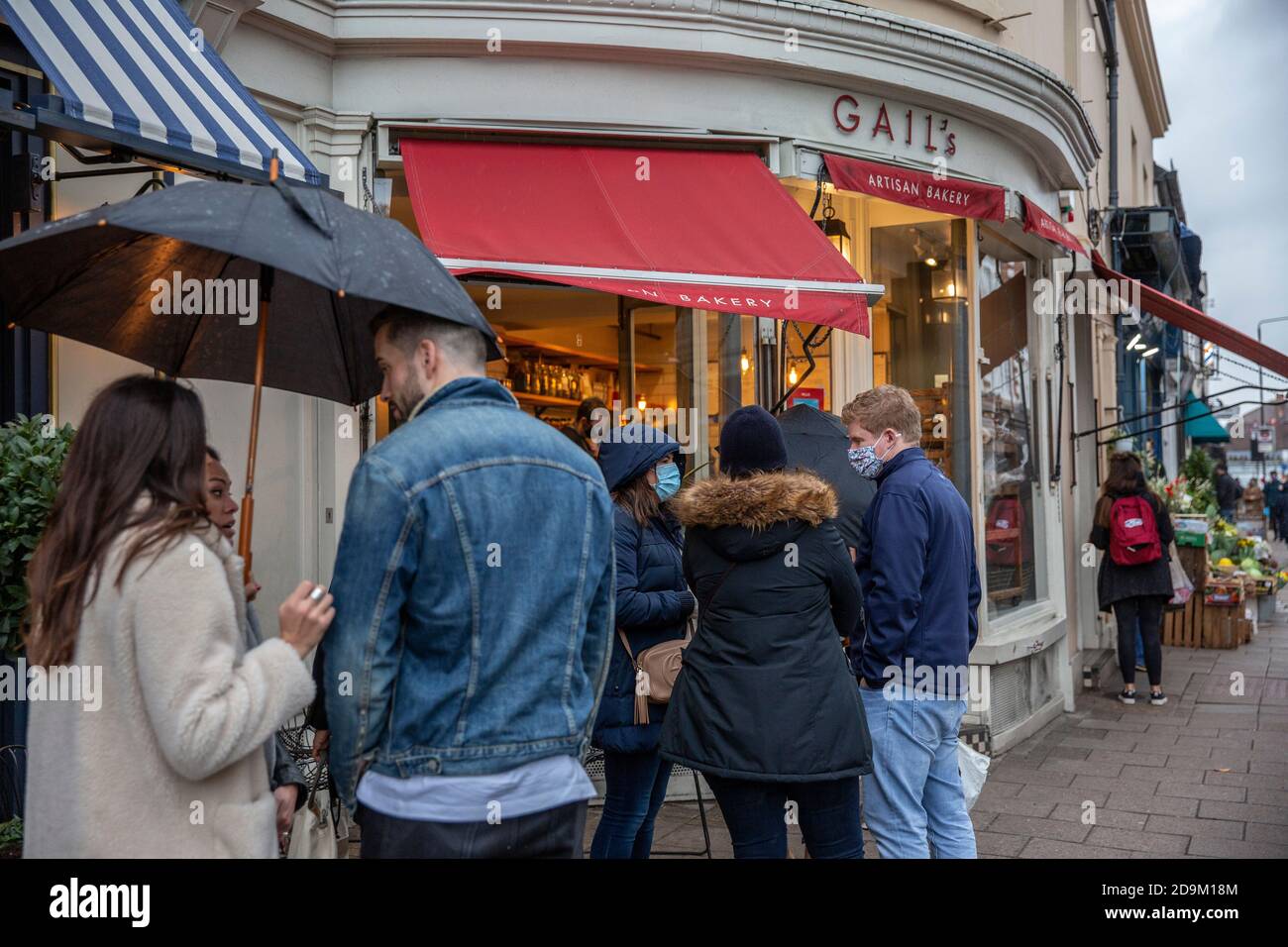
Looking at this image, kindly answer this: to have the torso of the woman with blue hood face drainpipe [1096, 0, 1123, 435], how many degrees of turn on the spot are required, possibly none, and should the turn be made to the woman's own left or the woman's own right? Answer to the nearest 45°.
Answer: approximately 45° to the woman's own left

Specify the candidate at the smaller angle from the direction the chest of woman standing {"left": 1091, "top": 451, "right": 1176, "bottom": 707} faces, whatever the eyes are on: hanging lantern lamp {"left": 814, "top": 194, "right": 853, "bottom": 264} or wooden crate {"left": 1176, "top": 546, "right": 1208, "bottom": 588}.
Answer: the wooden crate

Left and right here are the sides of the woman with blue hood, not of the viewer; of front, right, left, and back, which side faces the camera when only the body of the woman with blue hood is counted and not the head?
right

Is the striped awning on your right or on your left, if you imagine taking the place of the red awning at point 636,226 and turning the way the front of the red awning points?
on your right

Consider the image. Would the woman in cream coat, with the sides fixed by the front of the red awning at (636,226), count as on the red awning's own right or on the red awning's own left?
on the red awning's own right

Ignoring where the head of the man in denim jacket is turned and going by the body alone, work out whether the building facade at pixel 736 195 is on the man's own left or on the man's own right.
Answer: on the man's own right

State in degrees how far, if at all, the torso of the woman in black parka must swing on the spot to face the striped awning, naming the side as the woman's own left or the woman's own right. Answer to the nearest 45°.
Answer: approximately 90° to the woman's own left

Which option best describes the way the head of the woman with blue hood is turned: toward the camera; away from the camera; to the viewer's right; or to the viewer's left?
to the viewer's right

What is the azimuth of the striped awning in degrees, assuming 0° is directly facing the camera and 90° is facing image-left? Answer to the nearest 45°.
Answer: approximately 315°

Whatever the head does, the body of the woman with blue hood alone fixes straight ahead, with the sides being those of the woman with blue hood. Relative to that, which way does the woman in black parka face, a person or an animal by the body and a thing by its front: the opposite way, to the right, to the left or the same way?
to the left

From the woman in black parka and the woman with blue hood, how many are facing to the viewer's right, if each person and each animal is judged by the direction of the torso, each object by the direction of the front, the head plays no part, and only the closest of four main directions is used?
1

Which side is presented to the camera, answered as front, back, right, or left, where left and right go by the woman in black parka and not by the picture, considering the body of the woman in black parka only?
back

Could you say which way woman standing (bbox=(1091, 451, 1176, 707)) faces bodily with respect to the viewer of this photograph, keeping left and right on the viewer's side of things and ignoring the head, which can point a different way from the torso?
facing away from the viewer

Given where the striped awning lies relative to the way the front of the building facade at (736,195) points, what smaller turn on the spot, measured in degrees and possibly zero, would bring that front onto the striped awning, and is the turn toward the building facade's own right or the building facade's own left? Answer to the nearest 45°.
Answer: approximately 90° to the building facade's own right

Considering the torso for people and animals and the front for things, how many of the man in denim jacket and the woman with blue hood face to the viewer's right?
1
